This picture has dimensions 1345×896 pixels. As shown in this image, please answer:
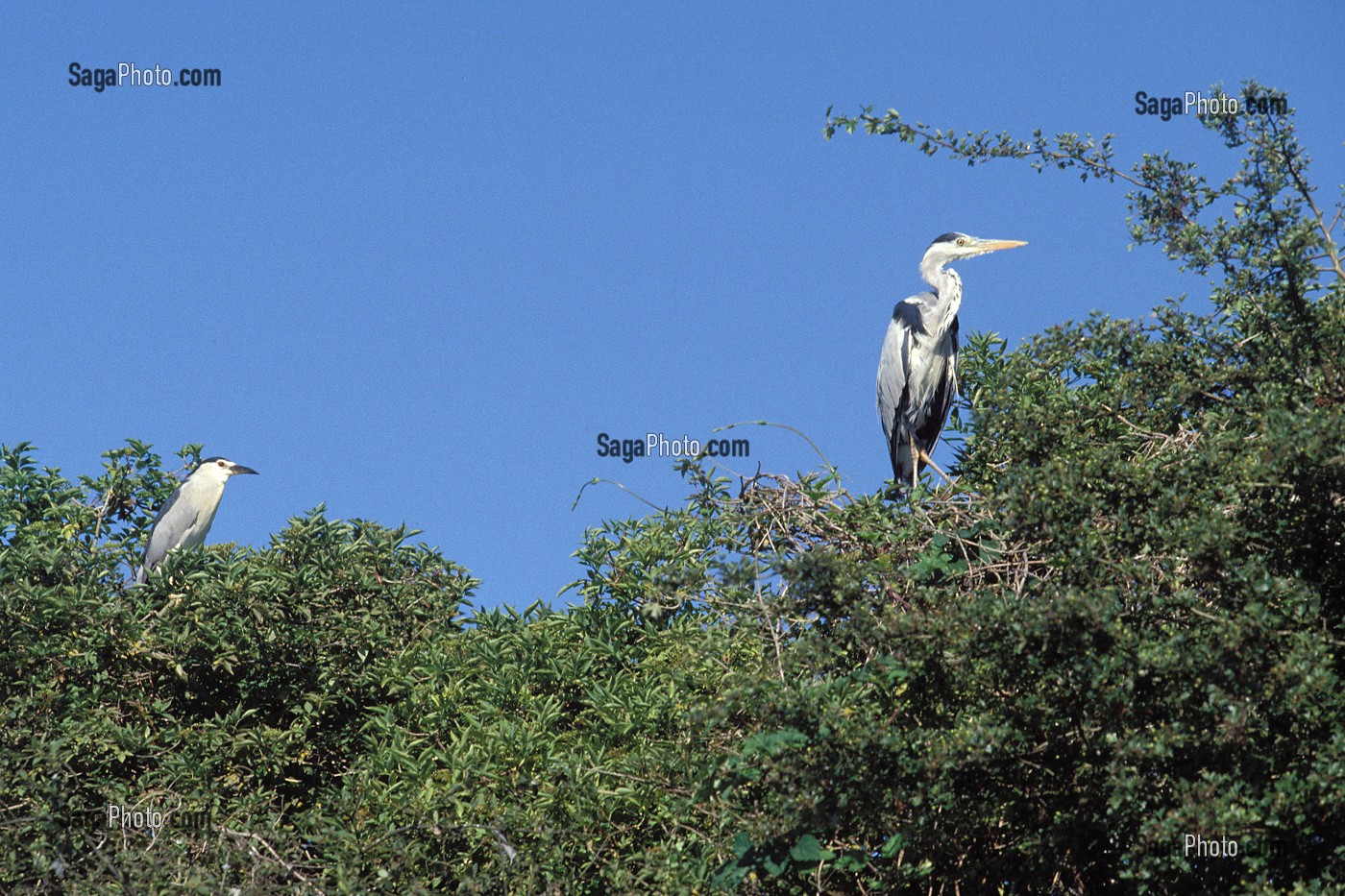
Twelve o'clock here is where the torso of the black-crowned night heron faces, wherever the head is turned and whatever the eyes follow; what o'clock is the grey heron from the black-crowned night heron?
The grey heron is roughly at 1 o'clock from the black-crowned night heron.

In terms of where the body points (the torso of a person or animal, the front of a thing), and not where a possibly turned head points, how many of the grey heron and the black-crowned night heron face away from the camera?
0

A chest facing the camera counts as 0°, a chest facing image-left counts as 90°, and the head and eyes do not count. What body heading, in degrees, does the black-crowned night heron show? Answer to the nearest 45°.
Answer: approximately 270°

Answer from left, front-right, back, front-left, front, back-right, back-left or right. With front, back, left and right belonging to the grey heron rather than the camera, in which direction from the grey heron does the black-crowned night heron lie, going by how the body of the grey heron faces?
back-right

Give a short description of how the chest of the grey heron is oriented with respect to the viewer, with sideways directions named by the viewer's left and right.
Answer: facing the viewer and to the right of the viewer
